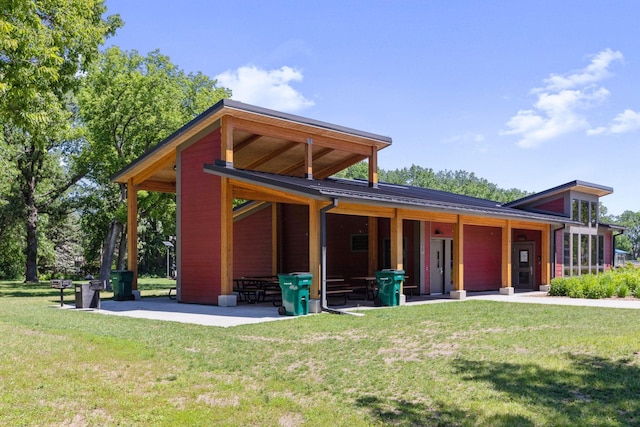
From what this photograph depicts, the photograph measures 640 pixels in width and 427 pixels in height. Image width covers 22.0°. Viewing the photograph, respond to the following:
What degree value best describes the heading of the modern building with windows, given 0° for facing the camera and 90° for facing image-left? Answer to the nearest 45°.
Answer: approximately 315°
